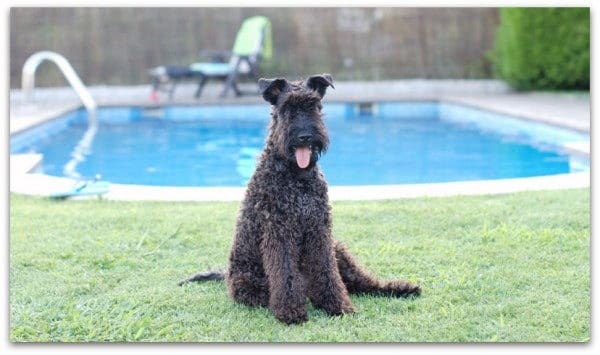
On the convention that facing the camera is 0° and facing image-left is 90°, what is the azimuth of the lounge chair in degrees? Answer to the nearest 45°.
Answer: approximately 45°

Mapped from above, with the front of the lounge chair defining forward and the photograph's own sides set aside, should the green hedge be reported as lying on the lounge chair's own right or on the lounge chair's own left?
on the lounge chair's own left

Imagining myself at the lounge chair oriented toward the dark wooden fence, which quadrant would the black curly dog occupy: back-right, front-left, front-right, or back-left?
back-right
